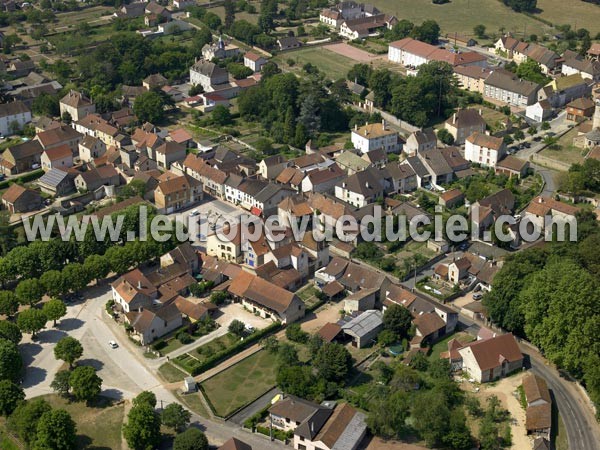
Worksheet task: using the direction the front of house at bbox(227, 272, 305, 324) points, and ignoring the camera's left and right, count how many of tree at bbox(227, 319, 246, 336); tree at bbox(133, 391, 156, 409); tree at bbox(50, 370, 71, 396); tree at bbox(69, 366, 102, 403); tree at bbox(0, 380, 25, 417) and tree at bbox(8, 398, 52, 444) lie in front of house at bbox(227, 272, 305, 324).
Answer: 6

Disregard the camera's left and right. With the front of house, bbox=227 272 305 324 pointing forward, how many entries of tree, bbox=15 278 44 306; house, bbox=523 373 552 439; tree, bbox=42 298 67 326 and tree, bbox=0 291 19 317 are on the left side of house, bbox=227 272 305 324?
1

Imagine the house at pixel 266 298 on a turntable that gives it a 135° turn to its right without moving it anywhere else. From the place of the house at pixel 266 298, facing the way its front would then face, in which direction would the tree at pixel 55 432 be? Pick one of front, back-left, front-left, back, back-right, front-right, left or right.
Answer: back-left

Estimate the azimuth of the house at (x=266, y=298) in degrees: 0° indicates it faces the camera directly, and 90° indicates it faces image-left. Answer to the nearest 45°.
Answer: approximately 45°

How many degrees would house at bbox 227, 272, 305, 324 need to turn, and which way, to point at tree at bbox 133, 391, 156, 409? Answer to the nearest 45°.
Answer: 0° — it already faces it

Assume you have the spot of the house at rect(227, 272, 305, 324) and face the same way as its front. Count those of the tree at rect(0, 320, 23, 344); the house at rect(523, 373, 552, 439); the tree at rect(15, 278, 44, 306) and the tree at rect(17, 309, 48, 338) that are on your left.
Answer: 1

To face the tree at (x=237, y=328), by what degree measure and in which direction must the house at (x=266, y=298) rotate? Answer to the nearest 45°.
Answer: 0° — it already faces it

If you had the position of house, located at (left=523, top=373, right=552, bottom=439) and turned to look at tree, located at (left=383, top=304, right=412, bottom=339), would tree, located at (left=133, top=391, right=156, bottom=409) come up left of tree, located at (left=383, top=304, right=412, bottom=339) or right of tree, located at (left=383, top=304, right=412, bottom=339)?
left

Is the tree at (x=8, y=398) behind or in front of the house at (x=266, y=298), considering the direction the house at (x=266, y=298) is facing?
in front

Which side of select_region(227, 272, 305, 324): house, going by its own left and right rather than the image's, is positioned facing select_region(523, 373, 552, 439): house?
left

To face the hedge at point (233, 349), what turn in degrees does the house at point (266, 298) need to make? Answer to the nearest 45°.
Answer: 0° — it already faces it

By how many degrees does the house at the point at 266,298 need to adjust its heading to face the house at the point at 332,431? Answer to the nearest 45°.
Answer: approximately 45° to its left

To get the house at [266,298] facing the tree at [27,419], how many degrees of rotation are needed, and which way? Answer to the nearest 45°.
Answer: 0° — it already faces it

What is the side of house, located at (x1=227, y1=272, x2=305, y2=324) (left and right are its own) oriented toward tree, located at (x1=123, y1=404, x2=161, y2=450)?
front

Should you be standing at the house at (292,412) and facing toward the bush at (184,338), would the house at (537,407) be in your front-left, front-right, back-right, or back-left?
back-right
